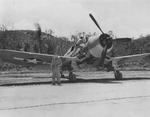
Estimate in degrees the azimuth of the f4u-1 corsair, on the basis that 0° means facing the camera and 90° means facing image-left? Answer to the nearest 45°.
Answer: approximately 315°
